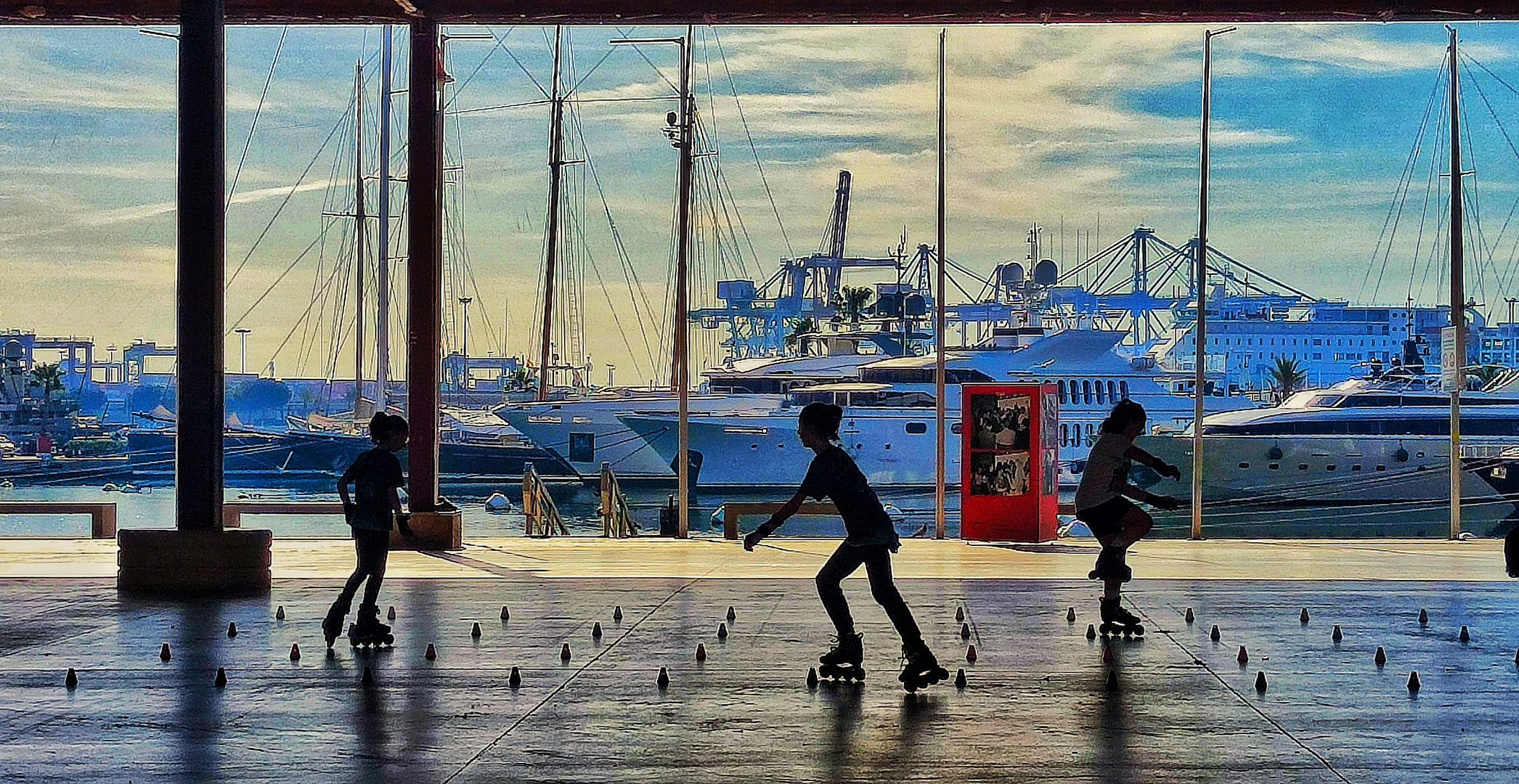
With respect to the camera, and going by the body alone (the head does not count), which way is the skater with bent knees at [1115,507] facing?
to the viewer's right

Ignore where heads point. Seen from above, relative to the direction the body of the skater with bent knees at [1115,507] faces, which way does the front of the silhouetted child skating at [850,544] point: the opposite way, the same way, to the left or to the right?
the opposite way

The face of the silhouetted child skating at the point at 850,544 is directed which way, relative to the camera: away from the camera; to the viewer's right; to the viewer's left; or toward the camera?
to the viewer's left

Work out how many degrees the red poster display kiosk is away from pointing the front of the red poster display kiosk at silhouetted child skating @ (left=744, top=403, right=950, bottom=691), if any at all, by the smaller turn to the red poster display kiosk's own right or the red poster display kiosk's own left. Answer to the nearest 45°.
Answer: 0° — it already faces them

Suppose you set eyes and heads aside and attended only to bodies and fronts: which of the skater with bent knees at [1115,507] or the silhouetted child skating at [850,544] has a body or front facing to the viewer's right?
the skater with bent knees

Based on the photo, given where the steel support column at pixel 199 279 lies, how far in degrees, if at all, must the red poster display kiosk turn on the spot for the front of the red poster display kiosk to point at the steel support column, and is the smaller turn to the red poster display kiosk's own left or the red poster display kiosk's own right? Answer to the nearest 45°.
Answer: approximately 45° to the red poster display kiosk's own right

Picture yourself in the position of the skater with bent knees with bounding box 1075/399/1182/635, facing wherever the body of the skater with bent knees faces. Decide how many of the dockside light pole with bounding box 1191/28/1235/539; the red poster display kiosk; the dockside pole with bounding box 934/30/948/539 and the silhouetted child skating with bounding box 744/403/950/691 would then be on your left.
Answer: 3

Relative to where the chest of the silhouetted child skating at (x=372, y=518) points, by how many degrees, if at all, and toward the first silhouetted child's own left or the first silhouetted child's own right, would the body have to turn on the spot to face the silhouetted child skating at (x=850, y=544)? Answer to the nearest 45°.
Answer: approximately 45° to the first silhouetted child's own right

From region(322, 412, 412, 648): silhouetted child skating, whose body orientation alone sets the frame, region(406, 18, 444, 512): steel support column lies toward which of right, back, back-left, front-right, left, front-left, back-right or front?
left

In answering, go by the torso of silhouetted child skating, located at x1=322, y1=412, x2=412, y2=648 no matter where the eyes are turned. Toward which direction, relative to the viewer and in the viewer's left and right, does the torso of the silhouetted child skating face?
facing to the right of the viewer

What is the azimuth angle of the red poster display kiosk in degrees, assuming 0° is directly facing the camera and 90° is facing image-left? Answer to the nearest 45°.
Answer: approximately 0°

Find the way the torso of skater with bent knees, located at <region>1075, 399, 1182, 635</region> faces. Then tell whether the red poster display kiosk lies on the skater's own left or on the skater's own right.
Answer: on the skater's own left

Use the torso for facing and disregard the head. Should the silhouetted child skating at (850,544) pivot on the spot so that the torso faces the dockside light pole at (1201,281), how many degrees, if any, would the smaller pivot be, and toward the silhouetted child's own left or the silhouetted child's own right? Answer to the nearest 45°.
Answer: approximately 90° to the silhouetted child's own right

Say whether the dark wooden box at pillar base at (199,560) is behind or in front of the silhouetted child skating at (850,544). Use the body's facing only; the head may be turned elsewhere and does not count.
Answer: in front

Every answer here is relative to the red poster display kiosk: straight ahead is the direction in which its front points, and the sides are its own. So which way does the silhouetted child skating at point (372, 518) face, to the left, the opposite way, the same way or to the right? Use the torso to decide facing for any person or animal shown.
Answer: to the left

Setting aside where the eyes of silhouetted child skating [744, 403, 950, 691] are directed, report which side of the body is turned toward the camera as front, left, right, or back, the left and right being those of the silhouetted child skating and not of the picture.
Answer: left

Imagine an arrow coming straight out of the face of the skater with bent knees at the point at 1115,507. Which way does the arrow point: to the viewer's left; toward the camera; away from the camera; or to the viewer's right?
to the viewer's right
